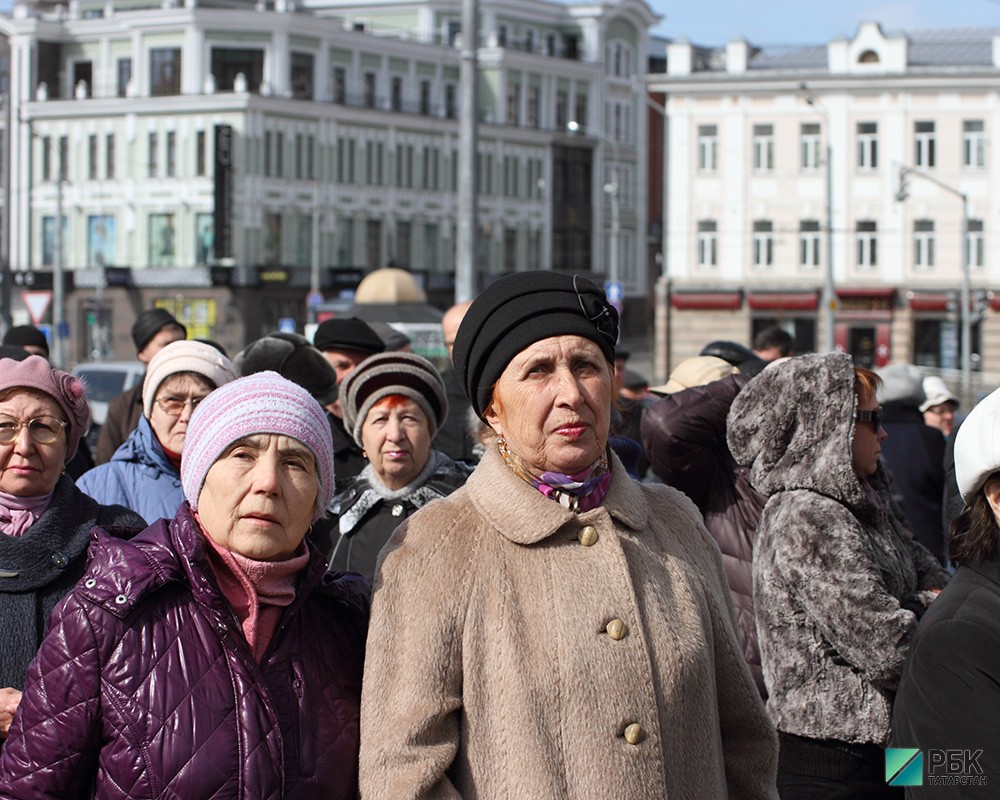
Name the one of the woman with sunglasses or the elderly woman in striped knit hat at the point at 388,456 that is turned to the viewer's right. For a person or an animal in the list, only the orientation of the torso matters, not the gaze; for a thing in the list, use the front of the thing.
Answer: the woman with sunglasses

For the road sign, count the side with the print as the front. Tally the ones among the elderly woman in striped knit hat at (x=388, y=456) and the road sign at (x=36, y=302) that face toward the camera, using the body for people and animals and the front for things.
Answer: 2

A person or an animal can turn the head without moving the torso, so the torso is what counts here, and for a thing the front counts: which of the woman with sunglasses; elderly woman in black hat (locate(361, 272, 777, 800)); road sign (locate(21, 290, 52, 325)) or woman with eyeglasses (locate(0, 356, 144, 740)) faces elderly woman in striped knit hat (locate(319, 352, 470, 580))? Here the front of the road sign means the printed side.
the road sign

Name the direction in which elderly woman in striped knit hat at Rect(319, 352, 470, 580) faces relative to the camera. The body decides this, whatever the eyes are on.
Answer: toward the camera

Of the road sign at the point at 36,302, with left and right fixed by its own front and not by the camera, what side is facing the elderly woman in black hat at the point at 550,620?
front

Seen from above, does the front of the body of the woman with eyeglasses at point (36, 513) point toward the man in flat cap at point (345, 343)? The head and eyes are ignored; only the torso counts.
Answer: no

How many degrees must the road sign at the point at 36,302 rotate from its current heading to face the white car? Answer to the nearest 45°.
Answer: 0° — it already faces it

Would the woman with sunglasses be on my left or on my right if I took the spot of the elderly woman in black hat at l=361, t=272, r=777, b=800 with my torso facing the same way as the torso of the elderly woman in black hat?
on my left

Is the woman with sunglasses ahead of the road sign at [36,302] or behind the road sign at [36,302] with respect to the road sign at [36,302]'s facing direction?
ahead

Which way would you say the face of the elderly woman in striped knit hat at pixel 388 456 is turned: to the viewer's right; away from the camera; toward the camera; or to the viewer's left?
toward the camera

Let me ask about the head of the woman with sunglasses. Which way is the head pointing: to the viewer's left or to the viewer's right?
to the viewer's right

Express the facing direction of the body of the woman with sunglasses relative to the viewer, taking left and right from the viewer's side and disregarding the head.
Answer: facing to the right of the viewer

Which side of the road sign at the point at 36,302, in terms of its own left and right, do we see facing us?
front

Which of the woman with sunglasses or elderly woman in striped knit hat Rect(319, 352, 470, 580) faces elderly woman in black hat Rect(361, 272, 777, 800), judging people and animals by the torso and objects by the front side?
elderly woman in striped knit hat Rect(319, 352, 470, 580)

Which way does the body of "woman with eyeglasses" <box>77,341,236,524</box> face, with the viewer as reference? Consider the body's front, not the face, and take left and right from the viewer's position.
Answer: facing the viewer and to the right of the viewer

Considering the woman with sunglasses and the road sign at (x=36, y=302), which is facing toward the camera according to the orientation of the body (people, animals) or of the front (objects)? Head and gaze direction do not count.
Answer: the road sign

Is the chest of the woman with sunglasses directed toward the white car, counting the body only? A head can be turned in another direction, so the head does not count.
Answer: no

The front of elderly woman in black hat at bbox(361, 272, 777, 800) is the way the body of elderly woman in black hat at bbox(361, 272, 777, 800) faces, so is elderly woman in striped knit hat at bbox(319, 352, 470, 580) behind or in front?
behind
